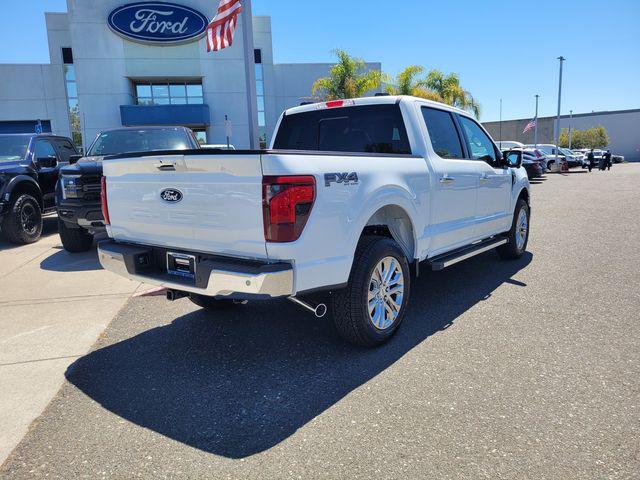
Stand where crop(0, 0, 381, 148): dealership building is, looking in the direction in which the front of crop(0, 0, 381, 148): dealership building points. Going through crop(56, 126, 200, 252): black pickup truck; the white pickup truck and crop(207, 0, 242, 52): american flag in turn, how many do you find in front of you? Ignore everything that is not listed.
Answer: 3

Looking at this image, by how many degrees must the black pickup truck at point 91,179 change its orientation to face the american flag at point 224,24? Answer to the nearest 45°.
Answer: approximately 135° to its left

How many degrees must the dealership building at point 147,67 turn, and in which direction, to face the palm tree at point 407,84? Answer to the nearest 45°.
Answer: approximately 45° to its left

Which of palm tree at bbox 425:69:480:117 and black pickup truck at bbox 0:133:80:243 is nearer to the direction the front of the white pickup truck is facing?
the palm tree

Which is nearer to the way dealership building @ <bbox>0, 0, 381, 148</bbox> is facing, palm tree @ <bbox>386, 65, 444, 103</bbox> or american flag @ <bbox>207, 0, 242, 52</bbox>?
the american flag

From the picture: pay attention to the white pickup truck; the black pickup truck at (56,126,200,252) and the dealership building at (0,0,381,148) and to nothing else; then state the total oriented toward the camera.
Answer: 2

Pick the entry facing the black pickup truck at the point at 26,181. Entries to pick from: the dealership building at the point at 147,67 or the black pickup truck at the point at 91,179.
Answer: the dealership building

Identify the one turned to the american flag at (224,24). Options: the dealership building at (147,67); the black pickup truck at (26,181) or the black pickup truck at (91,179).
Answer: the dealership building

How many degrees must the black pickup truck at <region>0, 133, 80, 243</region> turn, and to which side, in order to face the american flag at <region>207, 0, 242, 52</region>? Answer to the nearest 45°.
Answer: approximately 135° to its left

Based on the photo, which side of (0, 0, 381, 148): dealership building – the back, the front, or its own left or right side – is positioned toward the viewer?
front

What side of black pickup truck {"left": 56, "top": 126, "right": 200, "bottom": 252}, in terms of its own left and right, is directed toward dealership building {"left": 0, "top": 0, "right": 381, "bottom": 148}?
back

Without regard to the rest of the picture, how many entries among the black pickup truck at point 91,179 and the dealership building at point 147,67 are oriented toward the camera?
2

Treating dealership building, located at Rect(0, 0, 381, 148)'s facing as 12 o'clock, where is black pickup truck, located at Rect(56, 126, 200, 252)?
The black pickup truck is roughly at 12 o'clock from the dealership building.

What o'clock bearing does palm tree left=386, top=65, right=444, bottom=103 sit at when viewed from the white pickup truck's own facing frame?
The palm tree is roughly at 11 o'clock from the white pickup truck.
